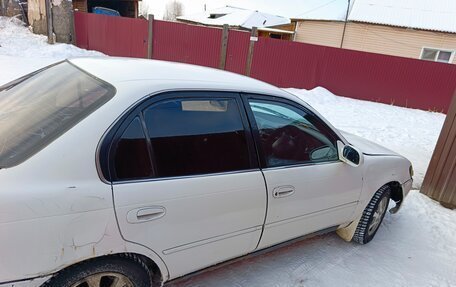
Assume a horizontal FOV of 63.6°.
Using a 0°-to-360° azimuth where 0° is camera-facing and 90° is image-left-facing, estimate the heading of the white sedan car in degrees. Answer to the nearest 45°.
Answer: approximately 225°

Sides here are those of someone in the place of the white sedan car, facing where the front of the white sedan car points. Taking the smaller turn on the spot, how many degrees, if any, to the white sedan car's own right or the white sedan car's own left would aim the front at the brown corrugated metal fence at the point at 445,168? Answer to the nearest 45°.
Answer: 0° — it already faces it

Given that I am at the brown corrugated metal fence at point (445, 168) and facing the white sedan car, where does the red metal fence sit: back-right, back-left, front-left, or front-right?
back-right

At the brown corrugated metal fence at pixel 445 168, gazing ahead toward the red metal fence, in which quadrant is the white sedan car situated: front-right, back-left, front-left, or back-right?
back-left
